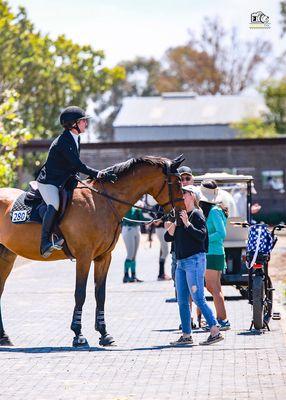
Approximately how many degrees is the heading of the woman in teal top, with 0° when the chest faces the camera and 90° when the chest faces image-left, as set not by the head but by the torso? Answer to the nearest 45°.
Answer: approximately 45°

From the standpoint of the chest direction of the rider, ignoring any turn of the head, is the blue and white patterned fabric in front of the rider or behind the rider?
in front

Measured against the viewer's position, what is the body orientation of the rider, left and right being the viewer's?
facing to the right of the viewer

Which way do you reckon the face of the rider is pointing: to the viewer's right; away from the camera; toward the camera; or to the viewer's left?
to the viewer's right

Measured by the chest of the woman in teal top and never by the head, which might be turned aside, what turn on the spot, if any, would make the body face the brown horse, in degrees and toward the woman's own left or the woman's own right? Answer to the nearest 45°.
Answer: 0° — they already face it

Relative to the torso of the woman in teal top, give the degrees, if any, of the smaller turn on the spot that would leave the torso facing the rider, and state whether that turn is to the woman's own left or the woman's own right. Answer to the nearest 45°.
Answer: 0° — they already face them

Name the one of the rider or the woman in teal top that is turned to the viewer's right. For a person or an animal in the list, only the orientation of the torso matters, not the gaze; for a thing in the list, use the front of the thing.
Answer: the rider
